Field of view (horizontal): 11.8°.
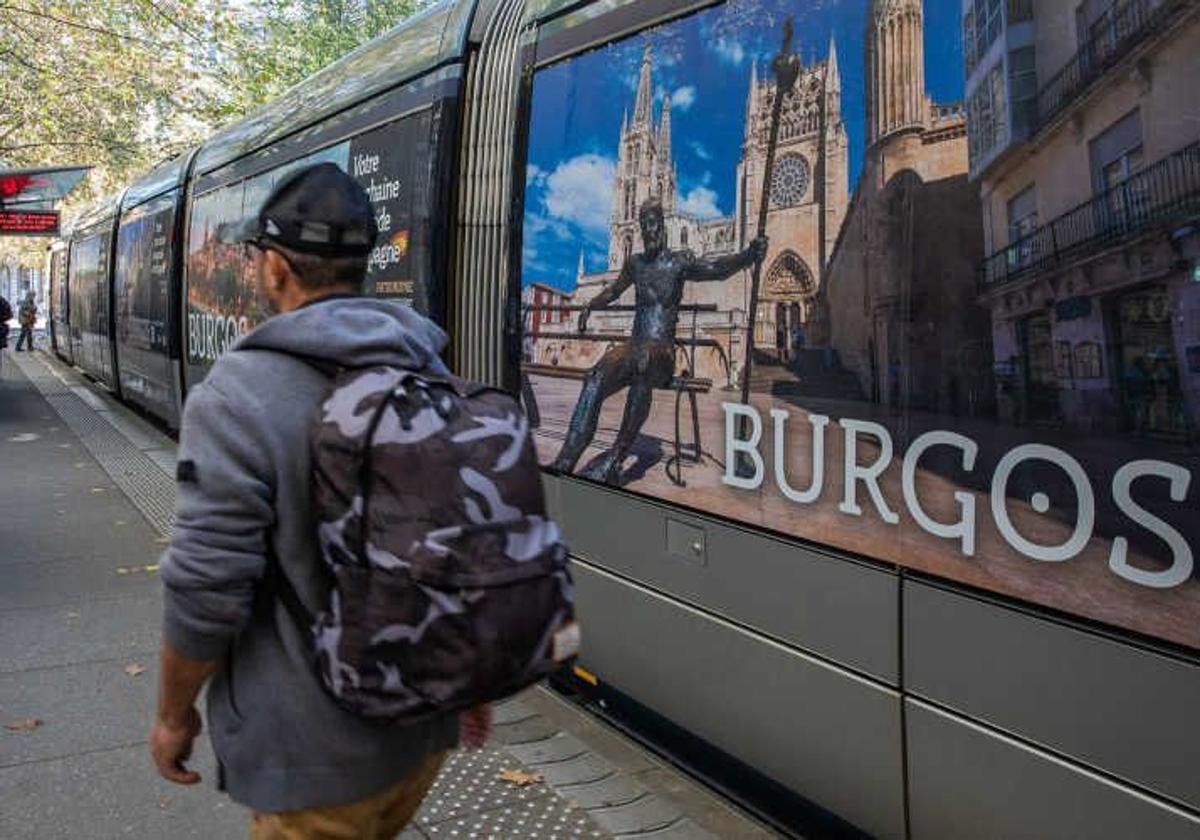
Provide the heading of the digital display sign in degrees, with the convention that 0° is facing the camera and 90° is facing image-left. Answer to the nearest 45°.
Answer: approximately 0°

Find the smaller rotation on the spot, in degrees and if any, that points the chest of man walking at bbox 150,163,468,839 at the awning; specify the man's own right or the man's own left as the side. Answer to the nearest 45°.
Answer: approximately 45° to the man's own right

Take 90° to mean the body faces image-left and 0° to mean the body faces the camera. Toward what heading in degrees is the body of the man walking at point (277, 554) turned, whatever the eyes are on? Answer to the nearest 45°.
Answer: approximately 135°

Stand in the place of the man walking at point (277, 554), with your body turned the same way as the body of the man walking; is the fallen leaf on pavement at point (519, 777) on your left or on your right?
on your right

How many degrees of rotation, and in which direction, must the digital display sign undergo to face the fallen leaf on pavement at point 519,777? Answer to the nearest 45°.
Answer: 0° — it already faces it

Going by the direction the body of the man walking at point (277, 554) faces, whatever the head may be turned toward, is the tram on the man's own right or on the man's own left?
on the man's own right
